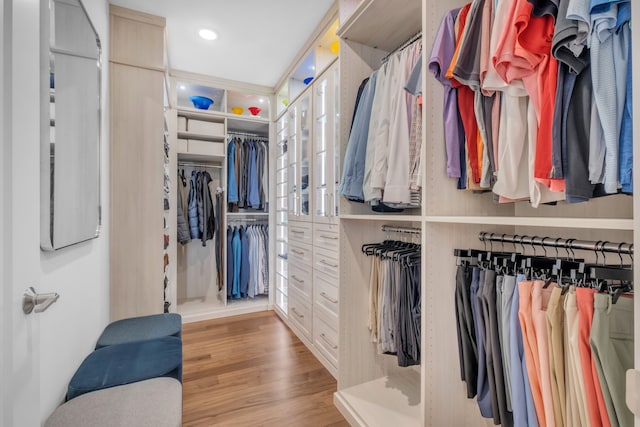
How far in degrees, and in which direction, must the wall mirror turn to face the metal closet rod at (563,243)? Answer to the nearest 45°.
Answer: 0° — it already faces it

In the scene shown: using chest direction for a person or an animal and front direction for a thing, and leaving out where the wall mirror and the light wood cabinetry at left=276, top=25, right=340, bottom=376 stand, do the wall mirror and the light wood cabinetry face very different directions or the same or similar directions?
very different directions

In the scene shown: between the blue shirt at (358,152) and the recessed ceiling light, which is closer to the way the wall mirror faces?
the blue shirt

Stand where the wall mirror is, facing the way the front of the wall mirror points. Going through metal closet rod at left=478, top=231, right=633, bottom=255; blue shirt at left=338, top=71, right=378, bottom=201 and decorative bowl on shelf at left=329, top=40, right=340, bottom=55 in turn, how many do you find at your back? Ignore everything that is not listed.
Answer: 0

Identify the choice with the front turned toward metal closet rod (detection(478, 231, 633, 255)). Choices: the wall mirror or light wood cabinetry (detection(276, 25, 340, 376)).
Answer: the wall mirror

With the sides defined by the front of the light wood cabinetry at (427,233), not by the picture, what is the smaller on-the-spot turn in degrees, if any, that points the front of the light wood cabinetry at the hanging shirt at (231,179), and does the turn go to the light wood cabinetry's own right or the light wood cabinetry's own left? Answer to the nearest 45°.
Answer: approximately 90° to the light wood cabinetry's own right

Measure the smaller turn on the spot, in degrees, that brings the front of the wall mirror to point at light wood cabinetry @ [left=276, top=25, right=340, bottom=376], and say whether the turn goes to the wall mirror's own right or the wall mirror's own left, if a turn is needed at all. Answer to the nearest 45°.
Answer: approximately 45° to the wall mirror's own left

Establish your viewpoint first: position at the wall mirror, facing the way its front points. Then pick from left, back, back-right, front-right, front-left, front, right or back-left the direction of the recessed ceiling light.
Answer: left

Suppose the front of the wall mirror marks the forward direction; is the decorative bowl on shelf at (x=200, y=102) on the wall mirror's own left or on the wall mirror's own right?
on the wall mirror's own left

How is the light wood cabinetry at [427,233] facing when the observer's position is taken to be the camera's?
facing the viewer and to the left of the viewer

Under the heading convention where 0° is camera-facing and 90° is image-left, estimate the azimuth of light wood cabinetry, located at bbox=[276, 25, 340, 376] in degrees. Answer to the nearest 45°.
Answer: approximately 90°

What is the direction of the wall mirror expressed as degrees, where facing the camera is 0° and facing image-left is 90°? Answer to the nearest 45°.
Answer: approximately 315°

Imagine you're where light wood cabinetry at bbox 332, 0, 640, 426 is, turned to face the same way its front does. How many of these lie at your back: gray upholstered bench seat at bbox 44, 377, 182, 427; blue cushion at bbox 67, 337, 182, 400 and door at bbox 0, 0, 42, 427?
0

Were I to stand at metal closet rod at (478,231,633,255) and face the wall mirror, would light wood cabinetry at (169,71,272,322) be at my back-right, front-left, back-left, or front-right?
front-right

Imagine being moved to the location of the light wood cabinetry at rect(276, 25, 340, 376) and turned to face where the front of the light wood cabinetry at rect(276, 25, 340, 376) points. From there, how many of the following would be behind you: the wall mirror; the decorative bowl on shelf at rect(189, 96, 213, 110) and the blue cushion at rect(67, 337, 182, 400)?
0

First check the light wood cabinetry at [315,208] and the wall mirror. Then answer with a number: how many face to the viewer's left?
1
